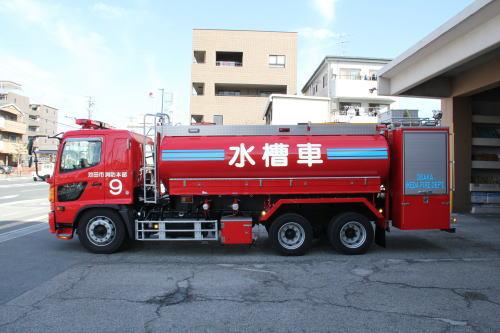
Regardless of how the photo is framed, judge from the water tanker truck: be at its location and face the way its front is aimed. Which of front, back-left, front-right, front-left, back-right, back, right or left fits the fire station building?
back-right

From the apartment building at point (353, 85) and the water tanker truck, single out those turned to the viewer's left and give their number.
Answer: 1

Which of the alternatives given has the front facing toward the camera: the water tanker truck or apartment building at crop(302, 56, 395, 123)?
the apartment building

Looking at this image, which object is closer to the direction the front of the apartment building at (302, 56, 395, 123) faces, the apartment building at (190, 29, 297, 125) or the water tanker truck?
the water tanker truck

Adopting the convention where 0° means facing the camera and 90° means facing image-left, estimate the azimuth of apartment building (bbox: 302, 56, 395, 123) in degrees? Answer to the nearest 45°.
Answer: approximately 0°

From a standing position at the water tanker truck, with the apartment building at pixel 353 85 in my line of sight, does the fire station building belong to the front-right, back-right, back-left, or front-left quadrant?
front-right

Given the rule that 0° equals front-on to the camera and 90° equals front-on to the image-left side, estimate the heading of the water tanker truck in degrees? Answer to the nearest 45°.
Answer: approximately 90°

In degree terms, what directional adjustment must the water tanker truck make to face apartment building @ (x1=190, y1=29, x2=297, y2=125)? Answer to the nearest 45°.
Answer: approximately 90° to its right

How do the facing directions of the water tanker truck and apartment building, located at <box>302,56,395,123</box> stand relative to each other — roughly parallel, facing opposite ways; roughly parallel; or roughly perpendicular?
roughly perpendicular

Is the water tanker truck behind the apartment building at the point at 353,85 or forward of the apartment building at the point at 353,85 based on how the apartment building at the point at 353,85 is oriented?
forward

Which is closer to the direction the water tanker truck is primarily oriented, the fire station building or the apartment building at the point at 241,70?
the apartment building

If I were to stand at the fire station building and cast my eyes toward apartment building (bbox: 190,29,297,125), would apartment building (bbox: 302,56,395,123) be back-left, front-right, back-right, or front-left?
front-right

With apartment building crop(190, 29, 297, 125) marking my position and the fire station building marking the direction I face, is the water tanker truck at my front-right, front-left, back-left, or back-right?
front-right

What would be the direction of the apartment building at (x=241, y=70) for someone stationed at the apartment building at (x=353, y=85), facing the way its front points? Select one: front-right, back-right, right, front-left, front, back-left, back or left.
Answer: right
